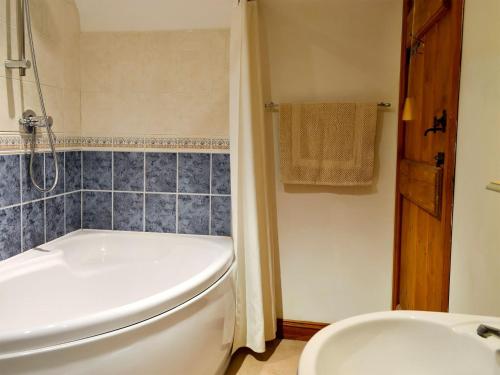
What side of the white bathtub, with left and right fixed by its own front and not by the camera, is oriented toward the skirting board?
left

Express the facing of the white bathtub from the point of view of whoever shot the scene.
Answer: facing the viewer and to the right of the viewer

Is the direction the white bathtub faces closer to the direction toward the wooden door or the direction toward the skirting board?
the wooden door

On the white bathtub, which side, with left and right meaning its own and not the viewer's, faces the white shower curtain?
left

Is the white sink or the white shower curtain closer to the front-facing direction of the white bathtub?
the white sink

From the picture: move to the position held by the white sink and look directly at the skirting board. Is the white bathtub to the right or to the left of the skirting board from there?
left

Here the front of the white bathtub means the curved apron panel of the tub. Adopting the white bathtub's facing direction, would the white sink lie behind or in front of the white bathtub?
in front

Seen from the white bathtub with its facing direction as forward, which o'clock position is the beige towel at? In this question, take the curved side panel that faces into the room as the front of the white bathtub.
The beige towel is roughly at 10 o'clock from the white bathtub.

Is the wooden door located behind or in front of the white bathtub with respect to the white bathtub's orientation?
in front
